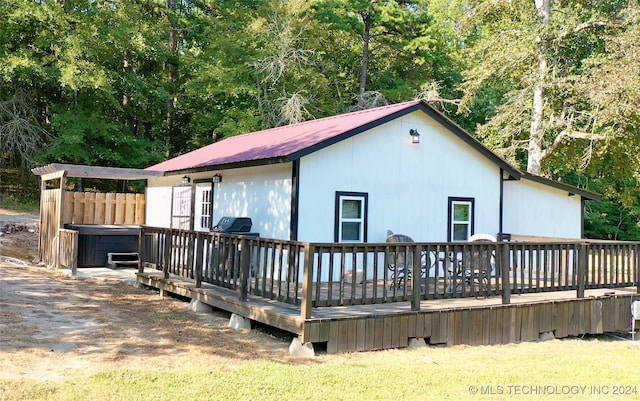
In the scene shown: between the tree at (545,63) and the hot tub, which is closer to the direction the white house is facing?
the hot tub

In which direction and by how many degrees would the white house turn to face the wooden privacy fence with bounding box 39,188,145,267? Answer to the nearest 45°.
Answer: approximately 45° to its right

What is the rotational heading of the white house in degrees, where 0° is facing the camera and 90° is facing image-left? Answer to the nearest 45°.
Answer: approximately 45°

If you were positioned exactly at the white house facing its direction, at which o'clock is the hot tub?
The hot tub is roughly at 2 o'clock from the white house.

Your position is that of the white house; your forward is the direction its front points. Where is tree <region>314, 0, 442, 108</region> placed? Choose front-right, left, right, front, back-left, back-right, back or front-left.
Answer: back-right

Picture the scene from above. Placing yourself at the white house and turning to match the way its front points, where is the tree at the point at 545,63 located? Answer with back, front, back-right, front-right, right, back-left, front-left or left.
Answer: back

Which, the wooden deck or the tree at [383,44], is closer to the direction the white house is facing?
the wooden deck

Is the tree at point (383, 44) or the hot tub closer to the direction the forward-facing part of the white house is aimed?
the hot tub
